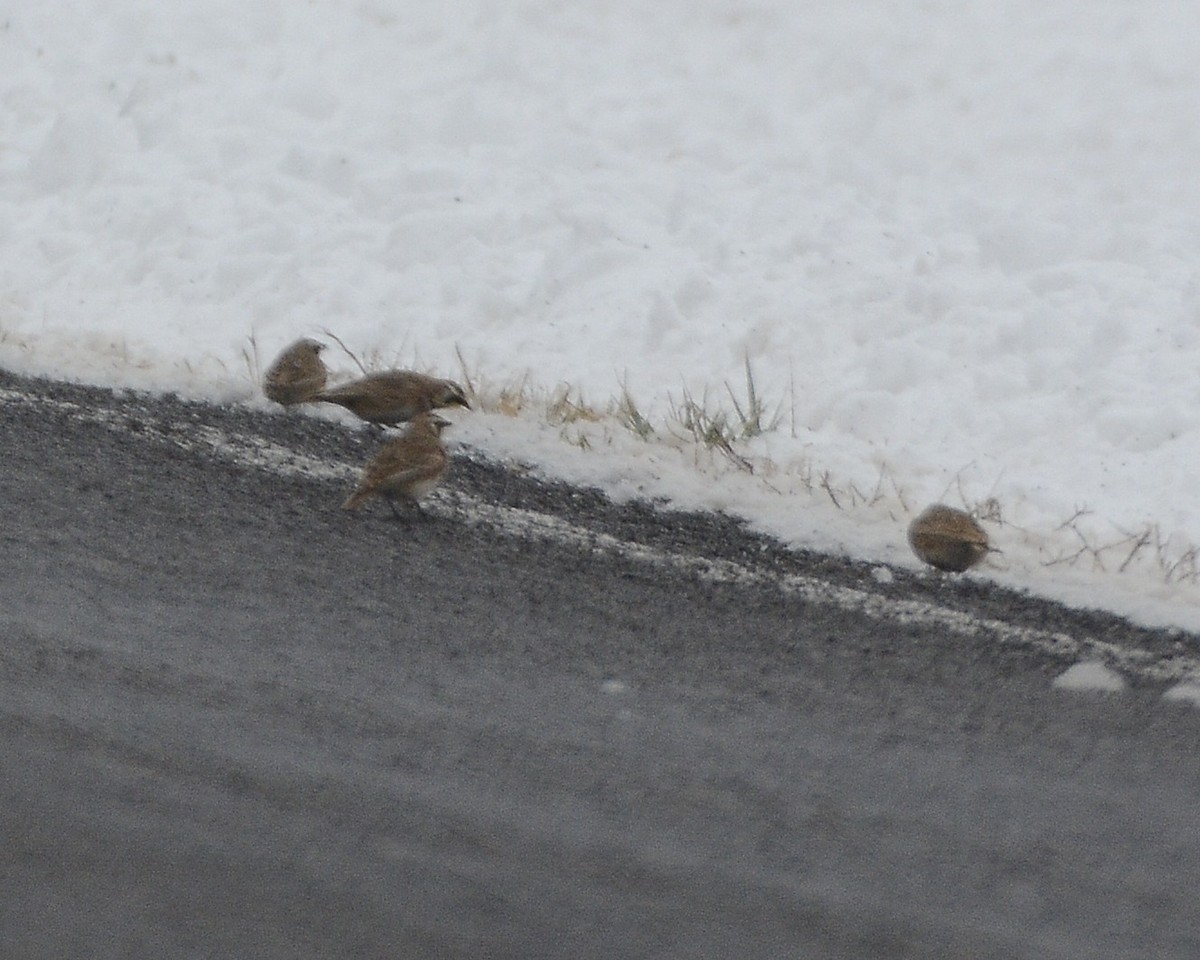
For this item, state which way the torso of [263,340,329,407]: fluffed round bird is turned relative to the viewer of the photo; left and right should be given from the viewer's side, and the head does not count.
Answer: facing to the right of the viewer

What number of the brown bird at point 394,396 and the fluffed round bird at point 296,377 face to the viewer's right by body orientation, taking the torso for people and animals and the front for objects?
2

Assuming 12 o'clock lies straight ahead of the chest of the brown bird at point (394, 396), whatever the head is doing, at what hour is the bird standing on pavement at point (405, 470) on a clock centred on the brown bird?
The bird standing on pavement is roughly at 3 o'clock from the brown bird.

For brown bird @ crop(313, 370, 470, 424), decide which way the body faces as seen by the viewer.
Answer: to the viewer's right

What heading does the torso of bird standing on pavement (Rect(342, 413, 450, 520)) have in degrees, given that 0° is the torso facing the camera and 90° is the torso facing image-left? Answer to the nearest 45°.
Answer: approximately 270°
